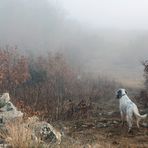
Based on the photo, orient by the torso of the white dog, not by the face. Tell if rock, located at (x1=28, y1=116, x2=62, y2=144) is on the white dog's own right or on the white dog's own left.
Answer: on the white dog's own left

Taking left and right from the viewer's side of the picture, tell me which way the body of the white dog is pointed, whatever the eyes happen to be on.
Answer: facing away from the viewer and to the left of the viewer
